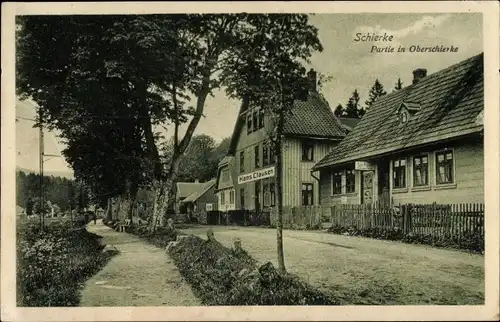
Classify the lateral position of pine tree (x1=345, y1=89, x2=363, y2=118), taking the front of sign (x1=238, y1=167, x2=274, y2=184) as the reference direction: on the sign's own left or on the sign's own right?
on the sign's own left

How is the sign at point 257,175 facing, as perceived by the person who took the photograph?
facing the viewer and to the left of the viewer

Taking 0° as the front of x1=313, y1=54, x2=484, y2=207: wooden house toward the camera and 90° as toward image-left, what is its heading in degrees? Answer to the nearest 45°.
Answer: approximately 45°

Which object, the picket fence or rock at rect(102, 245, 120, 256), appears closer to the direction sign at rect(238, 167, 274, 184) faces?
the rock

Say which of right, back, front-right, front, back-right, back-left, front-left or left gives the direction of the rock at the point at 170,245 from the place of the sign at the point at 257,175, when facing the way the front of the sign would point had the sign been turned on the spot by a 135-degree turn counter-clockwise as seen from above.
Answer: back

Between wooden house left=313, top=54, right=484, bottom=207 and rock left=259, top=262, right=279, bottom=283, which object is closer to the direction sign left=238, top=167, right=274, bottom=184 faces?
the rock

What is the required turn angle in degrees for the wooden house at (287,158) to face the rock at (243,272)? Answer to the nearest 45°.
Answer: approximately 45° to its left
